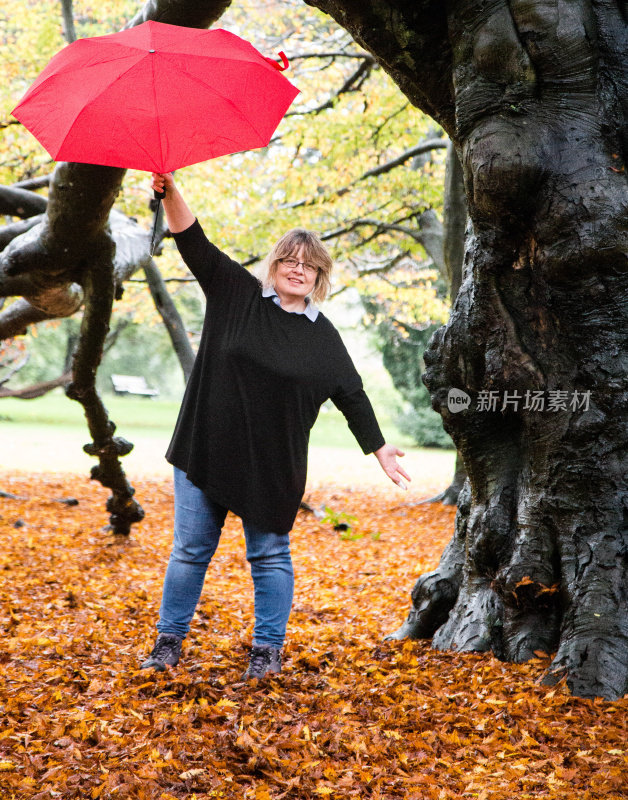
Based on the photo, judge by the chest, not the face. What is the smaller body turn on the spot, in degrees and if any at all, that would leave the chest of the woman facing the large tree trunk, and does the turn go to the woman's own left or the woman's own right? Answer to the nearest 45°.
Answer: approximately 90° to the woman's own left

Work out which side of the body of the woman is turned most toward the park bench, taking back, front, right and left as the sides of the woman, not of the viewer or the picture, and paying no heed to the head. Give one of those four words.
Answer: back

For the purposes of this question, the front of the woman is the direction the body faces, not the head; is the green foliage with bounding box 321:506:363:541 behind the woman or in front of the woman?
behind

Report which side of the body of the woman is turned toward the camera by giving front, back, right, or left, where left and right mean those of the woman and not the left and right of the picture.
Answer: front

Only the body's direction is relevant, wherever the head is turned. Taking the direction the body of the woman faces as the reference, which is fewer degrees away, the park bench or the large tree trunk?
the large tree trunk
